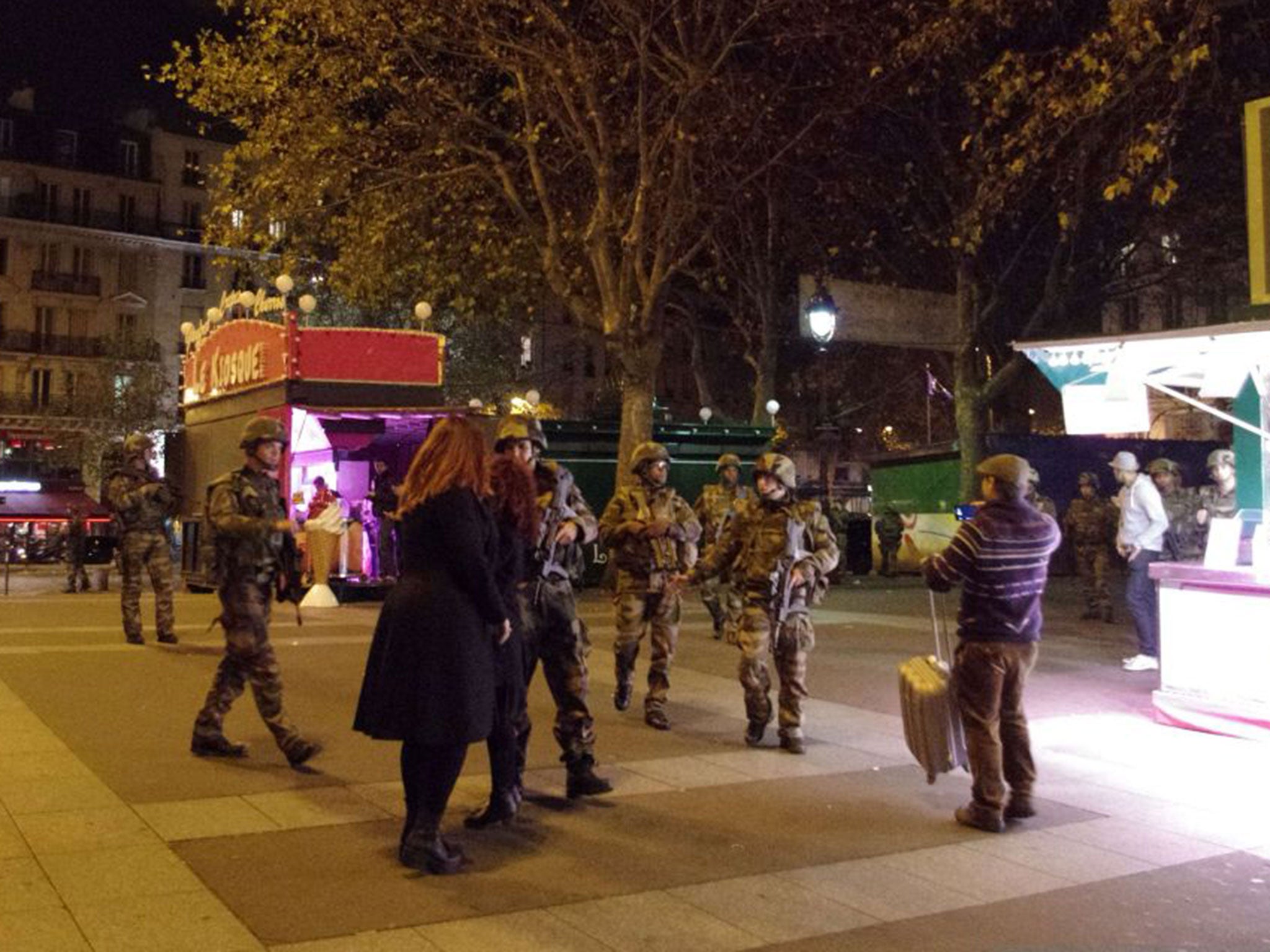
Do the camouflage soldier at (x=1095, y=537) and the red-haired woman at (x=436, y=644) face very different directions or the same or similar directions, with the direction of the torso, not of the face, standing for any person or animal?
very different directions

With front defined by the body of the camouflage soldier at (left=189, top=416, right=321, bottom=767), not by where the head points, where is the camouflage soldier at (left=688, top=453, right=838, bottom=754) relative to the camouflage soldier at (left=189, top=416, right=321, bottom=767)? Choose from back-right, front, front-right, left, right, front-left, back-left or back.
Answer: front

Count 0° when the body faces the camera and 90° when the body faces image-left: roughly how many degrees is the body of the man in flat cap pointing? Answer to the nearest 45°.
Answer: approximately 135°

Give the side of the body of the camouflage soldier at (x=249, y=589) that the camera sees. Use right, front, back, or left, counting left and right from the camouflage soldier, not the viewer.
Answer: right

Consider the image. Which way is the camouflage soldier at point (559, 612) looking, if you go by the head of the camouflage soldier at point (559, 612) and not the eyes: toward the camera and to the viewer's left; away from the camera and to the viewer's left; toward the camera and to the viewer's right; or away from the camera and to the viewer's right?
toward the camera and to the viewer's left

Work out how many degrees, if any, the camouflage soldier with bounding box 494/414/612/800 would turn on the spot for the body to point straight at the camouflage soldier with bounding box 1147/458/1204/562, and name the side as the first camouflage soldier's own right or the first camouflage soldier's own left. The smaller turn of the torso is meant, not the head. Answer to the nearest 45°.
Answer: approximately 135° to the first camouflage soldier's own left

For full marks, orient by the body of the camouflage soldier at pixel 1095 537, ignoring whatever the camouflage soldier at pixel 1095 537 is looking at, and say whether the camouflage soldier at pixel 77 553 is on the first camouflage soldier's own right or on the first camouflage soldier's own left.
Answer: on the first camouflage soldier's own right

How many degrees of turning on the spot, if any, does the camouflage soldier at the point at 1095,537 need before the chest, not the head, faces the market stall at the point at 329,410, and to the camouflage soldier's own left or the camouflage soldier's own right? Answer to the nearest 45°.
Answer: approximately 90° to the camouflage soldier's own right

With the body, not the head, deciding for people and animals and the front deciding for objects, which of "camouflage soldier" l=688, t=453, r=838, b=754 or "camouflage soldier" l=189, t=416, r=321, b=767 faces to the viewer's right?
"camouflage soldier" l=189, t=416, r=321, b=767

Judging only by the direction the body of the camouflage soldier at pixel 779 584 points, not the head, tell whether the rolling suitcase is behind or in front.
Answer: in front

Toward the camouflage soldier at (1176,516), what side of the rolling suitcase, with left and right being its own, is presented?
back

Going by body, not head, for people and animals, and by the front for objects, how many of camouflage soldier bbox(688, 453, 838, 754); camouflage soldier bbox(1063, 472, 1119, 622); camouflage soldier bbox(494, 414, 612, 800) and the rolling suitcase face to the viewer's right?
0

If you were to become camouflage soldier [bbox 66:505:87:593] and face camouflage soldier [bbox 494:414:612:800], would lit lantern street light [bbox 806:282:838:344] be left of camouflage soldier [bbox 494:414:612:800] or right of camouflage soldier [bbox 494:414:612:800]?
left

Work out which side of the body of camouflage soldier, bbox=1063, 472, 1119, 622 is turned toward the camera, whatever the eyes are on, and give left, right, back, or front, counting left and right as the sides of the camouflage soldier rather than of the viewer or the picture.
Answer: front
